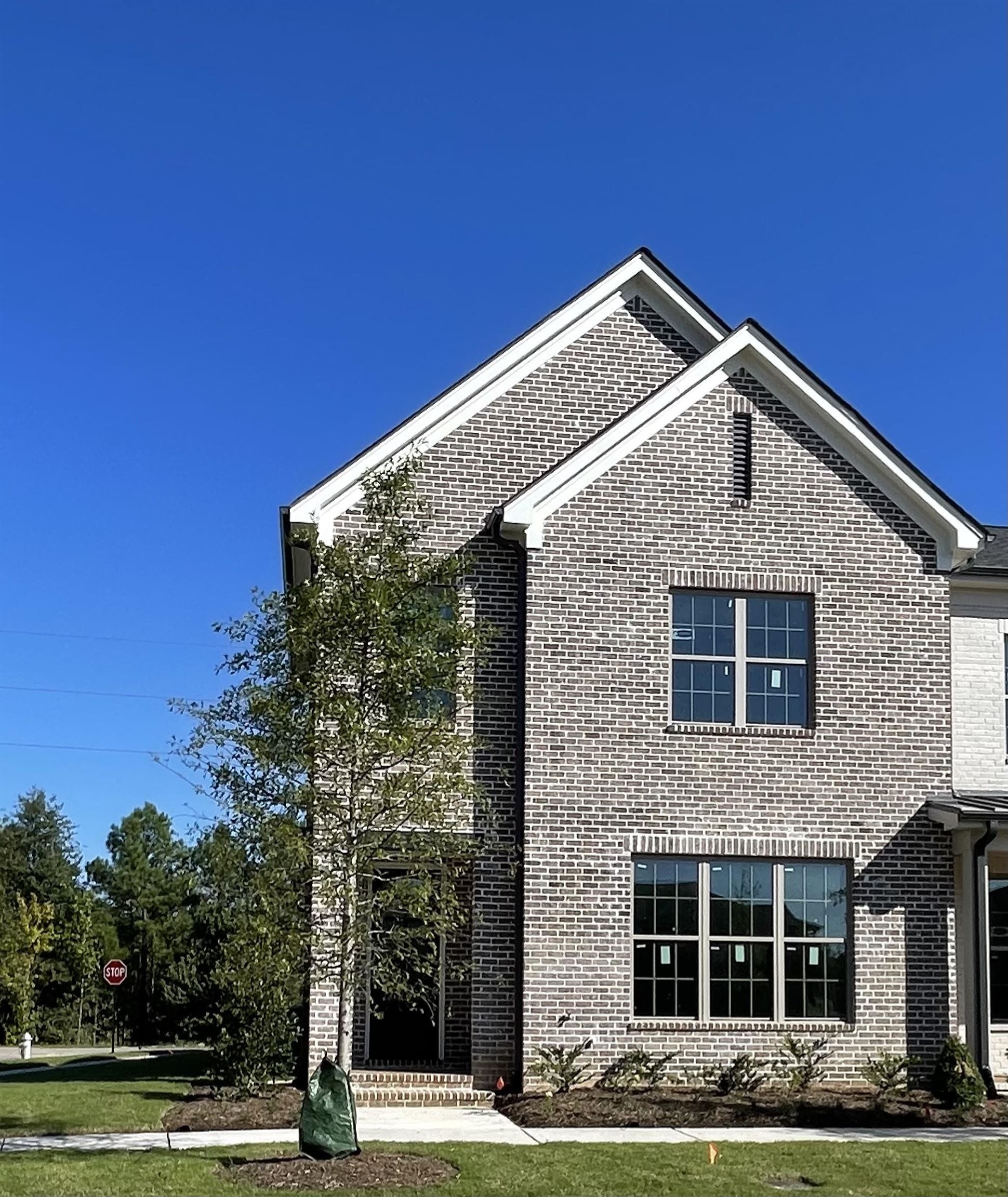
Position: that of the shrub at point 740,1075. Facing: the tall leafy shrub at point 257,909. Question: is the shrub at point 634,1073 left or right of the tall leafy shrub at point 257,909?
right

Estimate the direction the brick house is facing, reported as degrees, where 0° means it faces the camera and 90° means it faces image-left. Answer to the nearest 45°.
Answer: approximately 0°

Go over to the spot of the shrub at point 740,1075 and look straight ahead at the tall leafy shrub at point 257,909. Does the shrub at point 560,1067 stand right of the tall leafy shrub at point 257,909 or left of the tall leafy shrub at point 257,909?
right
